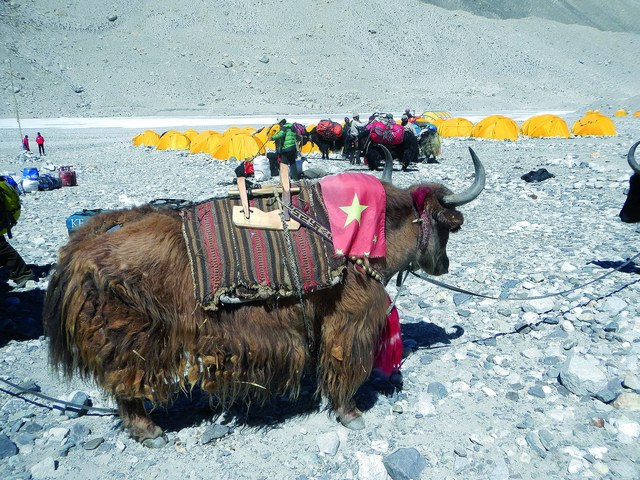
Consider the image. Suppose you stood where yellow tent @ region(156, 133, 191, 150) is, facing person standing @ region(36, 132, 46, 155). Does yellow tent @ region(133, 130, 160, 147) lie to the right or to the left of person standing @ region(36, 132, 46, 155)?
right

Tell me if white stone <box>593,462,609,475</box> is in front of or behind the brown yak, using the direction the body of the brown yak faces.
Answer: in front

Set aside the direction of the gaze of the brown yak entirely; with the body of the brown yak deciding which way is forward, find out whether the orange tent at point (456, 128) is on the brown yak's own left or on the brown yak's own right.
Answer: on the brown yak's own left

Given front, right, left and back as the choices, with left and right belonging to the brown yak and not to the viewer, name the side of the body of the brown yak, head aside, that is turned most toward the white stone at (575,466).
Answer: front

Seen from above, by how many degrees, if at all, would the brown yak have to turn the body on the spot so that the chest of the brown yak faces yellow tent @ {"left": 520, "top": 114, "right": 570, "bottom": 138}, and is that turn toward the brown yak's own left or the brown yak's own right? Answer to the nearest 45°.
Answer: approximately 45° to the brown yak's own left

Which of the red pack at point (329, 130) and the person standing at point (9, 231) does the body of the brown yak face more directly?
the red pack

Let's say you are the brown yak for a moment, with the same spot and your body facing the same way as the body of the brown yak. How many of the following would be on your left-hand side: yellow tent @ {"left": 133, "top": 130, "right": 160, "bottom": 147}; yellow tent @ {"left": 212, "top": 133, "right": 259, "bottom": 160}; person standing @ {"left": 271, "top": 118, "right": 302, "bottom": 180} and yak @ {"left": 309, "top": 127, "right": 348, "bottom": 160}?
4

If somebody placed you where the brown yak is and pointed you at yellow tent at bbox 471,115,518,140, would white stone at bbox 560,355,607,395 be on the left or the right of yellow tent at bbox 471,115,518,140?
right

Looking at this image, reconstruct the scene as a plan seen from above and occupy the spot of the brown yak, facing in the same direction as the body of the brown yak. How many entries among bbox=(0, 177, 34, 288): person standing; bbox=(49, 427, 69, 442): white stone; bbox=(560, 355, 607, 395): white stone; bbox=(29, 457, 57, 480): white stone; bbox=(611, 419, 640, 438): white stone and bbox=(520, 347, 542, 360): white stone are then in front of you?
3

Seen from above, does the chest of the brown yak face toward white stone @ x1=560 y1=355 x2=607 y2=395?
yes

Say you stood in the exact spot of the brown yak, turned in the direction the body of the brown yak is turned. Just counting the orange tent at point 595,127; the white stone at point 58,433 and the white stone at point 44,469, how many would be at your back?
2

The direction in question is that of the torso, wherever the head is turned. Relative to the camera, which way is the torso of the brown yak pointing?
to the viewer's right

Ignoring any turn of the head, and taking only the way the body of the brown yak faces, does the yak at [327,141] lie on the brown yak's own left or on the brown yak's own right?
on the brown yak's own left

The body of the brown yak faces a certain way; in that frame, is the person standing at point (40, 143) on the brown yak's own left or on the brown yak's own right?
on the brown yak's own left

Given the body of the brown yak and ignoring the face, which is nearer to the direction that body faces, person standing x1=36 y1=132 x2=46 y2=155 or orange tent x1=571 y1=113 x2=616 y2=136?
the orange tent

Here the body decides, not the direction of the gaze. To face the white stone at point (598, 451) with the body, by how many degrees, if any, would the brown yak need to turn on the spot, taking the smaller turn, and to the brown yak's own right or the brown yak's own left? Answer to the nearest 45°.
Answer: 0° — it already faces it

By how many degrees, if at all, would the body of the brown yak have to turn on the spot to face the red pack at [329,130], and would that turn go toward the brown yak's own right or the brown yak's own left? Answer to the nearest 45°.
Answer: approximately 90° to the brown yak's own left

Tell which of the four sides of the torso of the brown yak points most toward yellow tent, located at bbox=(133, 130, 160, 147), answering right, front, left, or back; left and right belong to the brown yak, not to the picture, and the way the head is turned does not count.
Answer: left
